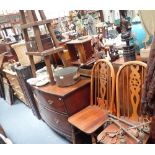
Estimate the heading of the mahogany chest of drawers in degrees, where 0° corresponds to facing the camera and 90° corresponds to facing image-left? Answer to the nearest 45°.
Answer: approximately 45°

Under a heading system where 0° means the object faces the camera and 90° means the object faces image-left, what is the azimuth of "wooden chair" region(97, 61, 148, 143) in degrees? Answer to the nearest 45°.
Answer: approximately 45°

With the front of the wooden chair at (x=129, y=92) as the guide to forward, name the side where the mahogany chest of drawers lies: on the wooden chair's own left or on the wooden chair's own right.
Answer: on the wooden chair's own right
